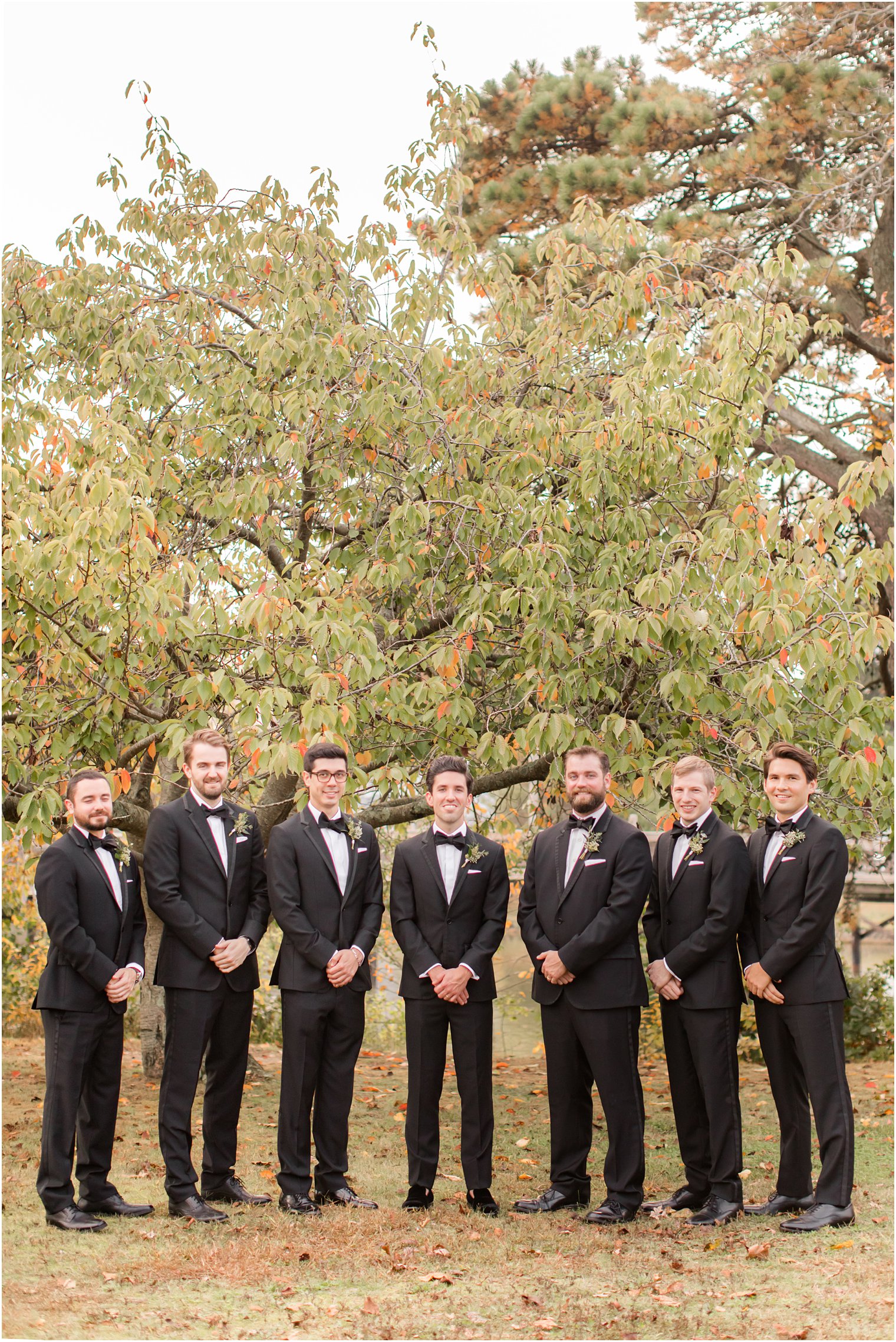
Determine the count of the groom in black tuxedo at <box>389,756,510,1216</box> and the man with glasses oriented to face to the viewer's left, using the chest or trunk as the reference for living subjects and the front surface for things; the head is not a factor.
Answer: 0

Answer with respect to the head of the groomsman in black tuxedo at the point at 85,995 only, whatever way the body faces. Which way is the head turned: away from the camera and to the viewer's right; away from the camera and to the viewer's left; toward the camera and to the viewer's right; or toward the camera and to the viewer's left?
toward the camera and to the viewer's right

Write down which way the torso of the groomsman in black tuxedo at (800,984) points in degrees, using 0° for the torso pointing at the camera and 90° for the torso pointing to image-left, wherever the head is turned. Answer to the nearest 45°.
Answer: approximately 45°

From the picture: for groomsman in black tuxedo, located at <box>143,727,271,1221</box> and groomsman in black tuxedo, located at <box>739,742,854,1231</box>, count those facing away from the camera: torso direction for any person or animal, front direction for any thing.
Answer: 0

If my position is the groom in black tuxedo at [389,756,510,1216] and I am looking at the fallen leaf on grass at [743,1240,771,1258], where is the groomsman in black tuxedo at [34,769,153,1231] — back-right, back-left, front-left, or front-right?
back-right

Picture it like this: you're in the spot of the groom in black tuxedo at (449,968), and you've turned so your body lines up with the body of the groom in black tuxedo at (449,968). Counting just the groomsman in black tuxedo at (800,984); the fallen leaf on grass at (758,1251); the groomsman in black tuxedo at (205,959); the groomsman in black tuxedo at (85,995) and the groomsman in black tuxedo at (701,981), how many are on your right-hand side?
2

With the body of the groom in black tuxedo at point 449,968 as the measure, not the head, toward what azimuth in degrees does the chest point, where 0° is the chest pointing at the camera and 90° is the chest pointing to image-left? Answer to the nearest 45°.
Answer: approximately 0°

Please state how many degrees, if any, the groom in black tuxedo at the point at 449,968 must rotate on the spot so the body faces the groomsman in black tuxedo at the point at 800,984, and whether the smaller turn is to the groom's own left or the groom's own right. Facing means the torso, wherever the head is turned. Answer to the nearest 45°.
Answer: approximately 90° to the groom's own left

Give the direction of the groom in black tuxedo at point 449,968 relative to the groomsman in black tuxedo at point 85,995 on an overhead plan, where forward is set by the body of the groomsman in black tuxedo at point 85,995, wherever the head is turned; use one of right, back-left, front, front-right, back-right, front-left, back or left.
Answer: front-left

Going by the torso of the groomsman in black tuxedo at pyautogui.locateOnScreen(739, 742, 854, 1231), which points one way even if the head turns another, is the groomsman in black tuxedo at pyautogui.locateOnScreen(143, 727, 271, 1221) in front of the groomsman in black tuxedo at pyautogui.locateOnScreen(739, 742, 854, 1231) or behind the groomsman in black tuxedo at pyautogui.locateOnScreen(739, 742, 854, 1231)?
in front
